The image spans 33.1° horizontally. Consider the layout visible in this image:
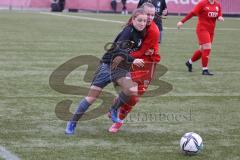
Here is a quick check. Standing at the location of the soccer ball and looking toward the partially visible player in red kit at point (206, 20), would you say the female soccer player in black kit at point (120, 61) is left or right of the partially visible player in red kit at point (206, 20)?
left

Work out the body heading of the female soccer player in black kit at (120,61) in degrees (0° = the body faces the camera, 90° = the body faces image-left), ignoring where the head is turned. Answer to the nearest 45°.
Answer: approximately 315°

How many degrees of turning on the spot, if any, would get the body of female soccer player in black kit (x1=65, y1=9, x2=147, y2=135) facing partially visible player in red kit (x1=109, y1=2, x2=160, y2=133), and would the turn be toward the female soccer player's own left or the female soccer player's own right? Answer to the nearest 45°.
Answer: approximately 90° to the female soccer player's own left

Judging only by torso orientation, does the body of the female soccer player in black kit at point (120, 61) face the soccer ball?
yes

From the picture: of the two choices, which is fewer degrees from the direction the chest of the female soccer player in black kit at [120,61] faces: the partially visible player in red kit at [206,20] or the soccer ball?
the soccer ball
